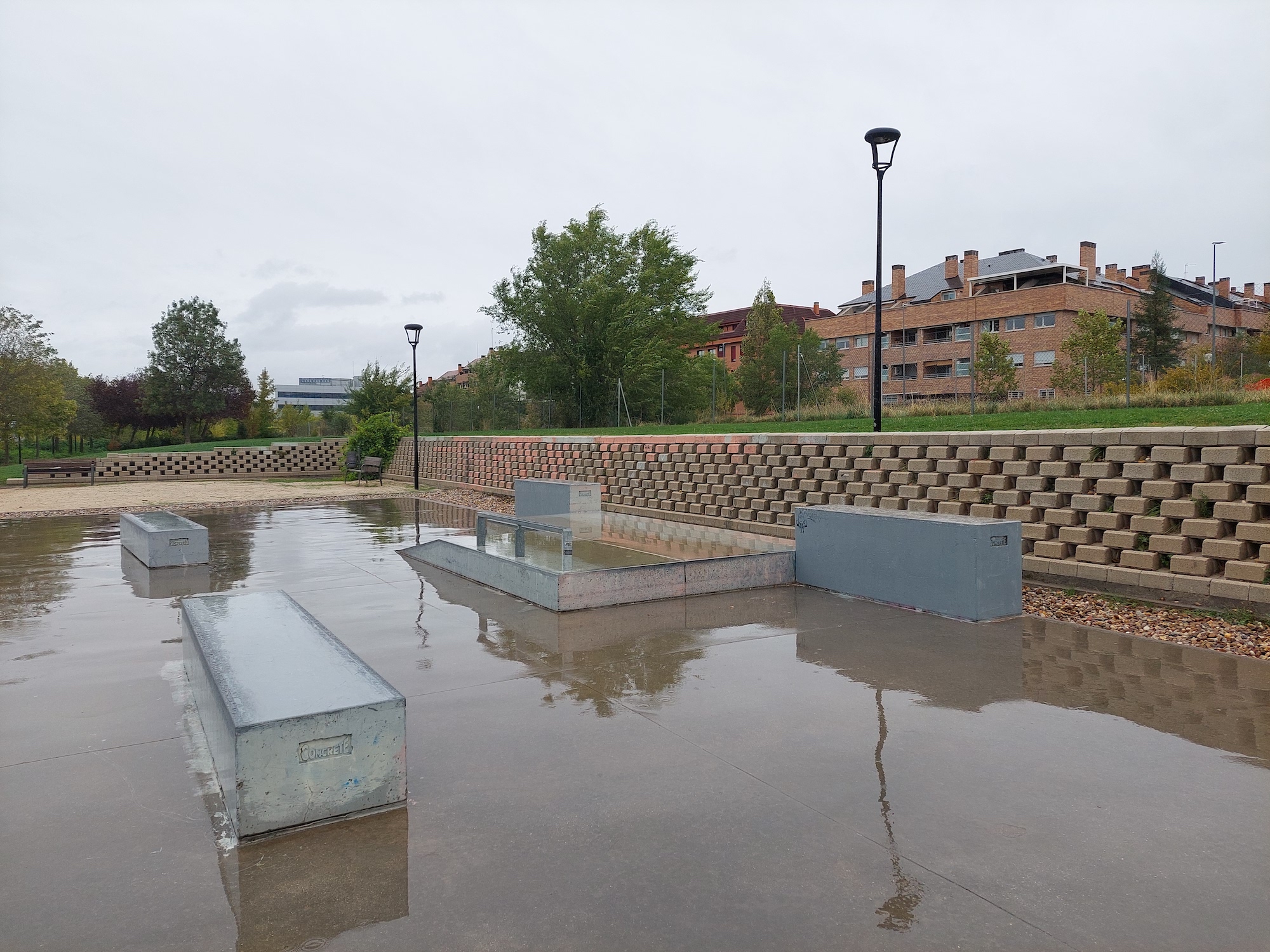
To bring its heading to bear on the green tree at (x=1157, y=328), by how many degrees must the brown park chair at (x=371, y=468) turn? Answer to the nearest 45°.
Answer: approximately 135° to its left

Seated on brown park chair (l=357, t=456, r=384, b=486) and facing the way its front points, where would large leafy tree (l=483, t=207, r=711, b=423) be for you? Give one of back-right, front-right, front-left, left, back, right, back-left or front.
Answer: back

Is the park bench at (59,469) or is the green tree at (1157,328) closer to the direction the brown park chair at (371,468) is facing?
the park bench

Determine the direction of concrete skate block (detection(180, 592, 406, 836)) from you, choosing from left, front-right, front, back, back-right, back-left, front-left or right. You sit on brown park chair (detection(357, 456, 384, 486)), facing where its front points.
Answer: front-left

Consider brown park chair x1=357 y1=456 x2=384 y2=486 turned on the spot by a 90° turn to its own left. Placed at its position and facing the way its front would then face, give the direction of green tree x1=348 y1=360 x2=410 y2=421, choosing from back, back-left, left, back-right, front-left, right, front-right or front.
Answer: back-left

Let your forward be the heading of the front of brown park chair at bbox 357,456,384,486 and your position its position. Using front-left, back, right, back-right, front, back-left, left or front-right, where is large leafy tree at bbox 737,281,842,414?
back

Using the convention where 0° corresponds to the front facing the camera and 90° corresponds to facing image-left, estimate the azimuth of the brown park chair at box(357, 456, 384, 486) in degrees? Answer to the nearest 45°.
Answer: approximately 45°

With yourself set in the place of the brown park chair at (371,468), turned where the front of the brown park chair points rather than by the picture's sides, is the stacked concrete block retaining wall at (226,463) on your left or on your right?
on your right

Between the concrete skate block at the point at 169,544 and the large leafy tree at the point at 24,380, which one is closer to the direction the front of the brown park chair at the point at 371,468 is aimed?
the concrete skate block

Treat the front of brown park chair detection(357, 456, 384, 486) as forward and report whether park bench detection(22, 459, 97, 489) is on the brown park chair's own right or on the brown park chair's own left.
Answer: on the brown park chair's own right

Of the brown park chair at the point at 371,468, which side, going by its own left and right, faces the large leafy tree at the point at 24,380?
right

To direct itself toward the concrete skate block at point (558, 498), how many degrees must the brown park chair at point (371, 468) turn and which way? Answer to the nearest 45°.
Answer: approximately 45° to its left

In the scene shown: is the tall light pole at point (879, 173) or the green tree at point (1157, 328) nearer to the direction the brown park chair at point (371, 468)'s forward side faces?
the tall light pole

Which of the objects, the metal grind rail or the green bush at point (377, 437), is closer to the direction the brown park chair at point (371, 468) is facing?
the metal grind rail

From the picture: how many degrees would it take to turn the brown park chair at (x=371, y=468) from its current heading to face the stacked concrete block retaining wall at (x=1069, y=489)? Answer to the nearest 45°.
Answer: approximately 45° to its left

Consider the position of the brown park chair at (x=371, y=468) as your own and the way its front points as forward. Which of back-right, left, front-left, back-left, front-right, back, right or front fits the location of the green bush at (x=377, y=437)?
back-right

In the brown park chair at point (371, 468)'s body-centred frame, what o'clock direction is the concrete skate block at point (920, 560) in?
The concrete skate block is roughly at 10 o'clock from the brown park chair.
